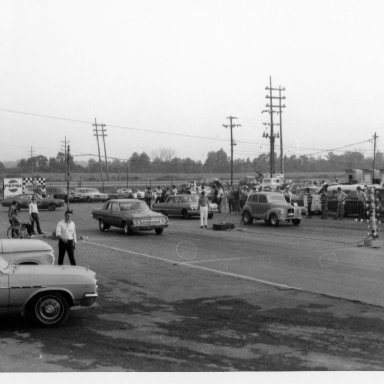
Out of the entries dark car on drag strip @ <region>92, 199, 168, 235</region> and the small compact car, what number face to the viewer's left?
0

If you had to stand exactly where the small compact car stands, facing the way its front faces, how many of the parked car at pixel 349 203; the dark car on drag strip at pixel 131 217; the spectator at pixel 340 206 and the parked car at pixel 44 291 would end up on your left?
2

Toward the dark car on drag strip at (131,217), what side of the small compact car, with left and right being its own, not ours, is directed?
right

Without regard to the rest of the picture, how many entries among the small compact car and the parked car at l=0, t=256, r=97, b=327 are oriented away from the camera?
0

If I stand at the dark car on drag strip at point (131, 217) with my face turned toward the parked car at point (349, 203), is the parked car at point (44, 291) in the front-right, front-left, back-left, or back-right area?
back-right

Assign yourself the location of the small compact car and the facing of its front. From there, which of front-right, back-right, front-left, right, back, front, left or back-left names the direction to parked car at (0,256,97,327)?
front-right

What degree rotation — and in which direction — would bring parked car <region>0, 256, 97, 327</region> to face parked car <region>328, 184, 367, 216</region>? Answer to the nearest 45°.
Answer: approximately 45° to its left

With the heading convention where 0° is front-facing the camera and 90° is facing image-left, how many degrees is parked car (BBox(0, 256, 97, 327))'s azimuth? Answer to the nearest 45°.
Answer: approximately 270°

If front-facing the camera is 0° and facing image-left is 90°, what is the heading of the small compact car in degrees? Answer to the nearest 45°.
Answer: approximately 315°

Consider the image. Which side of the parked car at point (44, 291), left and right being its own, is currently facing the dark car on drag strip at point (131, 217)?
left
